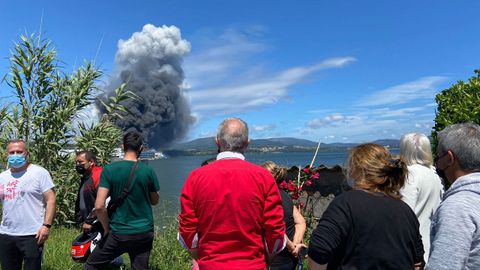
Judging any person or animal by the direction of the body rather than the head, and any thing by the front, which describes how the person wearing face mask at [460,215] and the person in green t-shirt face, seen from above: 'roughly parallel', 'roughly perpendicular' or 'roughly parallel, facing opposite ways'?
roughly parallel

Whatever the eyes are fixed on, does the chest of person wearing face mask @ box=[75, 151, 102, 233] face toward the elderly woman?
no

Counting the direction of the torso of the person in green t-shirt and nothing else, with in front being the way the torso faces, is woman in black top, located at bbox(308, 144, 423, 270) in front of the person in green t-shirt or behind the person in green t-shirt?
behind

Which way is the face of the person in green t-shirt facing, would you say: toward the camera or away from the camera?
away from the camera

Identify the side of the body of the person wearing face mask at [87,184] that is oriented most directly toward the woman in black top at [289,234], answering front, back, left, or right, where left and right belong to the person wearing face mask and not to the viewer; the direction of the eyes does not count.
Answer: left

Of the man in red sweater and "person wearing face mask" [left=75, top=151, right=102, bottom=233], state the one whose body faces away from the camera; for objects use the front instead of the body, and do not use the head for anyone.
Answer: the man in red sweater

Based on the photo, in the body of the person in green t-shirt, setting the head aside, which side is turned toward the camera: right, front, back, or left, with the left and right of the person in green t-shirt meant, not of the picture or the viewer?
back

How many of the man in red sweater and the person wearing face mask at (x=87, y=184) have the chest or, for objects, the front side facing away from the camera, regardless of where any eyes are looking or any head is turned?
1

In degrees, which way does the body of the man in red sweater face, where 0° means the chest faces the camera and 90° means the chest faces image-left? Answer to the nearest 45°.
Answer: approximately 180°

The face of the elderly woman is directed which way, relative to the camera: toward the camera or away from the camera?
away from the camera

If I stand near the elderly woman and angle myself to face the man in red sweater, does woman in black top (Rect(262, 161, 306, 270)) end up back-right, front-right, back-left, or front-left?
front-right

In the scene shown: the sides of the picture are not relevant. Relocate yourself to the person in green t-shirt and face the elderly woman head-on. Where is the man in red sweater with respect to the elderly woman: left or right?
right

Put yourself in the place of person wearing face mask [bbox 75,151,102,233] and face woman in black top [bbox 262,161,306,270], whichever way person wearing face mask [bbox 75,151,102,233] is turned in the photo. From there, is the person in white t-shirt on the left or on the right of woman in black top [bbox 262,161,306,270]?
right

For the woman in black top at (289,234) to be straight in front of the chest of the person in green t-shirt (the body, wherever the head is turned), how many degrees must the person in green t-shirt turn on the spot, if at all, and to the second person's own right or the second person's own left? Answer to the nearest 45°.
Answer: approximately 135° to the second person's own right

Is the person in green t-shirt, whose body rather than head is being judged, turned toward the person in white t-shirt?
no

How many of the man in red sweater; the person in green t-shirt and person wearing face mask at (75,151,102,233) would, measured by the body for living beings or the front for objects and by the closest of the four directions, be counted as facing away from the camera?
2

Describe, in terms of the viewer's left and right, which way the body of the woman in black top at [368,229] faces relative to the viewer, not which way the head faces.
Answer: facing away from the viewer and to the left of the viewer
